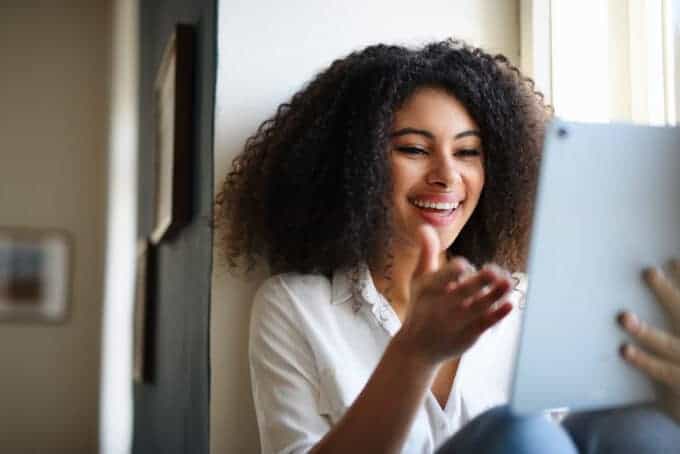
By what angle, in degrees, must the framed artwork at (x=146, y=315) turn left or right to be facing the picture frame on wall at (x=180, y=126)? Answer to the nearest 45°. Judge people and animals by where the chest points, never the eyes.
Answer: approximately 90° to its left

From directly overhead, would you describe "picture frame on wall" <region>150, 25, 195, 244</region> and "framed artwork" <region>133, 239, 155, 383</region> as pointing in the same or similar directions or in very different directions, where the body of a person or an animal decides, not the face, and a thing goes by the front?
same or similar directions

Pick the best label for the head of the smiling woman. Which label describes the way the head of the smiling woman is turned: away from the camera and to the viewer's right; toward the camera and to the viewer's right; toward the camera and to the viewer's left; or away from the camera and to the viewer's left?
toward the camera and to the viewer's right

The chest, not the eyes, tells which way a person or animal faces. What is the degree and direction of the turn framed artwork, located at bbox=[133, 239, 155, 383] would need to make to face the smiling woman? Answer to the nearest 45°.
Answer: approximately 90° to its left

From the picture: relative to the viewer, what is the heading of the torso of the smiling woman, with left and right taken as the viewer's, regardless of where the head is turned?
facing the viewer and to the right of the viewer

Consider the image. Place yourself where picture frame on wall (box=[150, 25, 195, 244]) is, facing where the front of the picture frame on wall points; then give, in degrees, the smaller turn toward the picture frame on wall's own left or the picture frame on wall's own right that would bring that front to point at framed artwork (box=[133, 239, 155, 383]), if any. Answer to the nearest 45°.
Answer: approximately 90° to the picture frame on wall's own right
